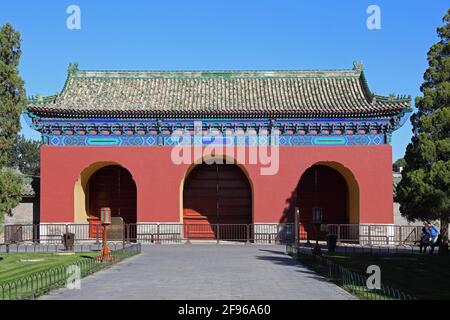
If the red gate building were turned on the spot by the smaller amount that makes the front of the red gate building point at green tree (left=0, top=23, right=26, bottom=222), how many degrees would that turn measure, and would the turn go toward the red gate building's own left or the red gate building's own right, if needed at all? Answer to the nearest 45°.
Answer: approximately 90° to the red gate building's own right

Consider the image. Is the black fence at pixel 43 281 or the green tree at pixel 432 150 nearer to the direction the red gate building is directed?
the black fence

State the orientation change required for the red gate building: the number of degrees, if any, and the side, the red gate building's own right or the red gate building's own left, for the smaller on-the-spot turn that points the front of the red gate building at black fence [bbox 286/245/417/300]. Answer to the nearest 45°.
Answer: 0° — it already faces it

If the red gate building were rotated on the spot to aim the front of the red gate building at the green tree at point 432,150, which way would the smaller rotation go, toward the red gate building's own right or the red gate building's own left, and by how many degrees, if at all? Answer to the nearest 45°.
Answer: approximately 45° to the red gate building's own left

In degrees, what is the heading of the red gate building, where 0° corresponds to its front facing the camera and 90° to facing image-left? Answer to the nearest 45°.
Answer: approximately 0°

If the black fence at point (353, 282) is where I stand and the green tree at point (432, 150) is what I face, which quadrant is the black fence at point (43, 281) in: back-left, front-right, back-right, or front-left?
back-left

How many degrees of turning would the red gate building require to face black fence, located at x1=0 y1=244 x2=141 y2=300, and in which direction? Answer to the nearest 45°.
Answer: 0° — it already faces it
